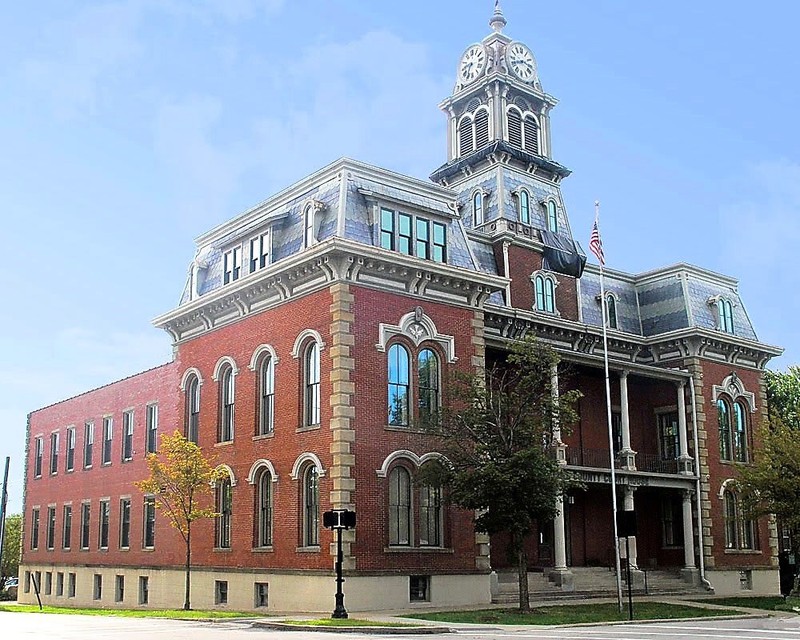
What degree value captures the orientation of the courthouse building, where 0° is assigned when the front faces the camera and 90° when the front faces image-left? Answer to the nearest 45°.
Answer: approximately 315°
